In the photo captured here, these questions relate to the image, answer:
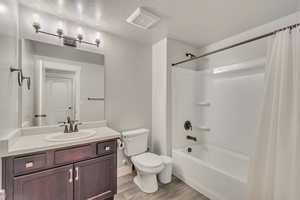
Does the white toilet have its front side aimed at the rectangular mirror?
no

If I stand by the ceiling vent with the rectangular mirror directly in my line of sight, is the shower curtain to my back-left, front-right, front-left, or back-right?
back-left

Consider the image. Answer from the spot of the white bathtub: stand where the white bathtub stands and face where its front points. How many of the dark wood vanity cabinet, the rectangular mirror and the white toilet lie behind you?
0

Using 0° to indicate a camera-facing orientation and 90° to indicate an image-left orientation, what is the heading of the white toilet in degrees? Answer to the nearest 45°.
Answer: approximately 315°

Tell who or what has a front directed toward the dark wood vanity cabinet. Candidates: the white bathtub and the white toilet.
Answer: the white bathtub

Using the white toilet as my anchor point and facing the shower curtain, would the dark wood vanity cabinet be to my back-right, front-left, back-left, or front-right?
back-right

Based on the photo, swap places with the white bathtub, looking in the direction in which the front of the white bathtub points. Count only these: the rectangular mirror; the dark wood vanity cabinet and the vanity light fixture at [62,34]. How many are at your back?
0

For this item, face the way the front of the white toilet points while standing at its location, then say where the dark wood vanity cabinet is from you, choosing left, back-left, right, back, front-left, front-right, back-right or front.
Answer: right

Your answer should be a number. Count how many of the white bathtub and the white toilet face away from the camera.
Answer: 0

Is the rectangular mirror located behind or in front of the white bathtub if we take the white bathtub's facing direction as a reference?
in front

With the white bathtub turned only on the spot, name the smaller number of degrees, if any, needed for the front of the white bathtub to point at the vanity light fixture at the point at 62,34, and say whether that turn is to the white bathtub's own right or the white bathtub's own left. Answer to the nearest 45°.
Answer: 0° — it already faces it

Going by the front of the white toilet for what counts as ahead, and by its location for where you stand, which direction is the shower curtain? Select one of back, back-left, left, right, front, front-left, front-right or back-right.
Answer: front

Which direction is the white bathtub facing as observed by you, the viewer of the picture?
facing the viewer and to the left of the viewer
